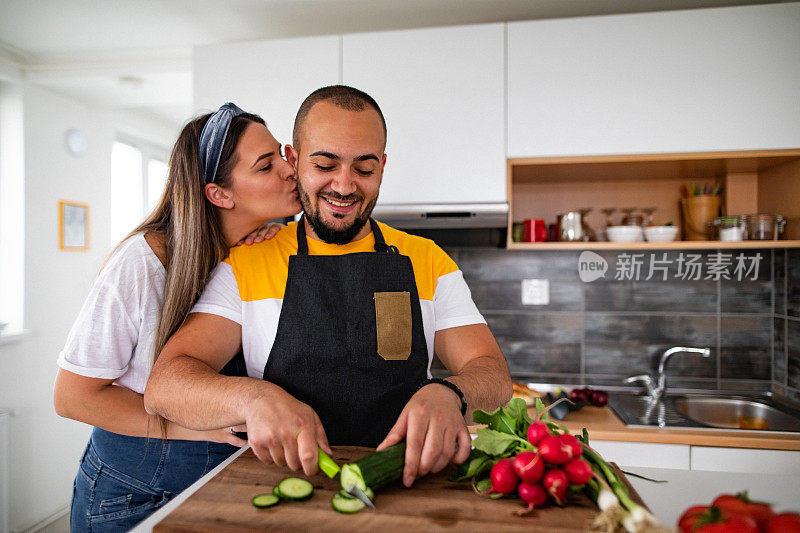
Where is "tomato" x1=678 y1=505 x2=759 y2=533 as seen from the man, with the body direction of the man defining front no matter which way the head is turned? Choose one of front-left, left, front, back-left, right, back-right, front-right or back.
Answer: front-left

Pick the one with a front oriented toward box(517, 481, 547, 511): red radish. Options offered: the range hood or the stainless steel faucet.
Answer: the range hood

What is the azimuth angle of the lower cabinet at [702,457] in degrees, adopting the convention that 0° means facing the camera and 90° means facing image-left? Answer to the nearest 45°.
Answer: approximately 0°

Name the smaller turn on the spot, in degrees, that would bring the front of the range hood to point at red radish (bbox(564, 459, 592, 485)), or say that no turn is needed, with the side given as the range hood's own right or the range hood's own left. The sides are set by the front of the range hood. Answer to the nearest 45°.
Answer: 0° — it already faces it

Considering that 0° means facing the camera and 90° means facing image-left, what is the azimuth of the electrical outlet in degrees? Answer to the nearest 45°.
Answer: approximately 0°

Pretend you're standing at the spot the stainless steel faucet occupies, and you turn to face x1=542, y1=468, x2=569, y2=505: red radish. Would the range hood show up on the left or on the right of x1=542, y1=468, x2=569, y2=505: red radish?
right

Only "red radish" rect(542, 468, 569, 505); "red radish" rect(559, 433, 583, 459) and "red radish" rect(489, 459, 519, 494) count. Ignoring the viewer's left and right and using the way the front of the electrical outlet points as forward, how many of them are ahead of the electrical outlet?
3
